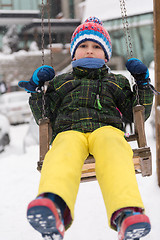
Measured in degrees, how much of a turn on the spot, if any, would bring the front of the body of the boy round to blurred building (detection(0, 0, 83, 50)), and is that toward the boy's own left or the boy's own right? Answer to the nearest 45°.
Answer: approximately 180°

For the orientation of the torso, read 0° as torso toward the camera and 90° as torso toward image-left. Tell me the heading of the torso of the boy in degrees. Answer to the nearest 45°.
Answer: approximately 0°
